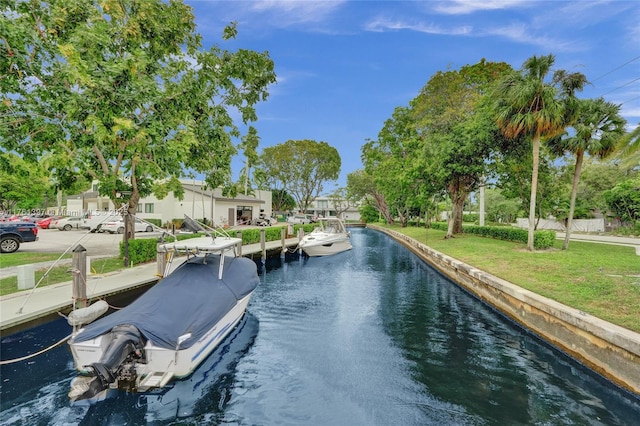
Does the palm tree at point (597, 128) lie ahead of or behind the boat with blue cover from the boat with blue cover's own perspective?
ahead

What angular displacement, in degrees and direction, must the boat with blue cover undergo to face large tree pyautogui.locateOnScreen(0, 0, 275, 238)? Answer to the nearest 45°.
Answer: approximately 45° to its left

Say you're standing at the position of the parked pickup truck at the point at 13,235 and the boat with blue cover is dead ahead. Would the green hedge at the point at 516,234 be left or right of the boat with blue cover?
left

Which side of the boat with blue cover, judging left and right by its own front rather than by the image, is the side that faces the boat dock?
left

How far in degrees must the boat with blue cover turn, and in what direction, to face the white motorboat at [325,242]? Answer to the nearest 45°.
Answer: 0° — it already faces it

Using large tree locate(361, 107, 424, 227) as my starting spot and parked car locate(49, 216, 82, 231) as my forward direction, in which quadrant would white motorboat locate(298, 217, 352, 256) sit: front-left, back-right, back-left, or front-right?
front-left

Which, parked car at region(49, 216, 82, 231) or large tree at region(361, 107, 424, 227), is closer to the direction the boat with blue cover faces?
the large tree

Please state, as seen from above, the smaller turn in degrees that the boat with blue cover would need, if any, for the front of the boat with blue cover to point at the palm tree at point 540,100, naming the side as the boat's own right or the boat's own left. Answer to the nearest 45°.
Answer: approximately 45° to the boat's own right

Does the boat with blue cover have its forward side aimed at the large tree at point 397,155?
yes

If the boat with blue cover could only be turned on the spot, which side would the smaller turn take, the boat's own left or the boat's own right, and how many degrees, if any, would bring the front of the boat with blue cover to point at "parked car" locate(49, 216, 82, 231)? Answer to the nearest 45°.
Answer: approximately 45° to the boat's own left

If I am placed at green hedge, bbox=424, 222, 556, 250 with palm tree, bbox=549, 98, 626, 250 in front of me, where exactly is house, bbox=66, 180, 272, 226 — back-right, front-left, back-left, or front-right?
back-right

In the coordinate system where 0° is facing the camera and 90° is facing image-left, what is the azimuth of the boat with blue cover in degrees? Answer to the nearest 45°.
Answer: approximately 225°

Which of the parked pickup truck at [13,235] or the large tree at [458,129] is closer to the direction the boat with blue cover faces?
the large tree

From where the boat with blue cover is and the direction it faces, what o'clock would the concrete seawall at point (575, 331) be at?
The concrete seawall is roughly at 2 o'clock from the boat with blue cover.

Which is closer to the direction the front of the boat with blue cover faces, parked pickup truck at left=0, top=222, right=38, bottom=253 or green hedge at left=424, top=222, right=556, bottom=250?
the green hedge
